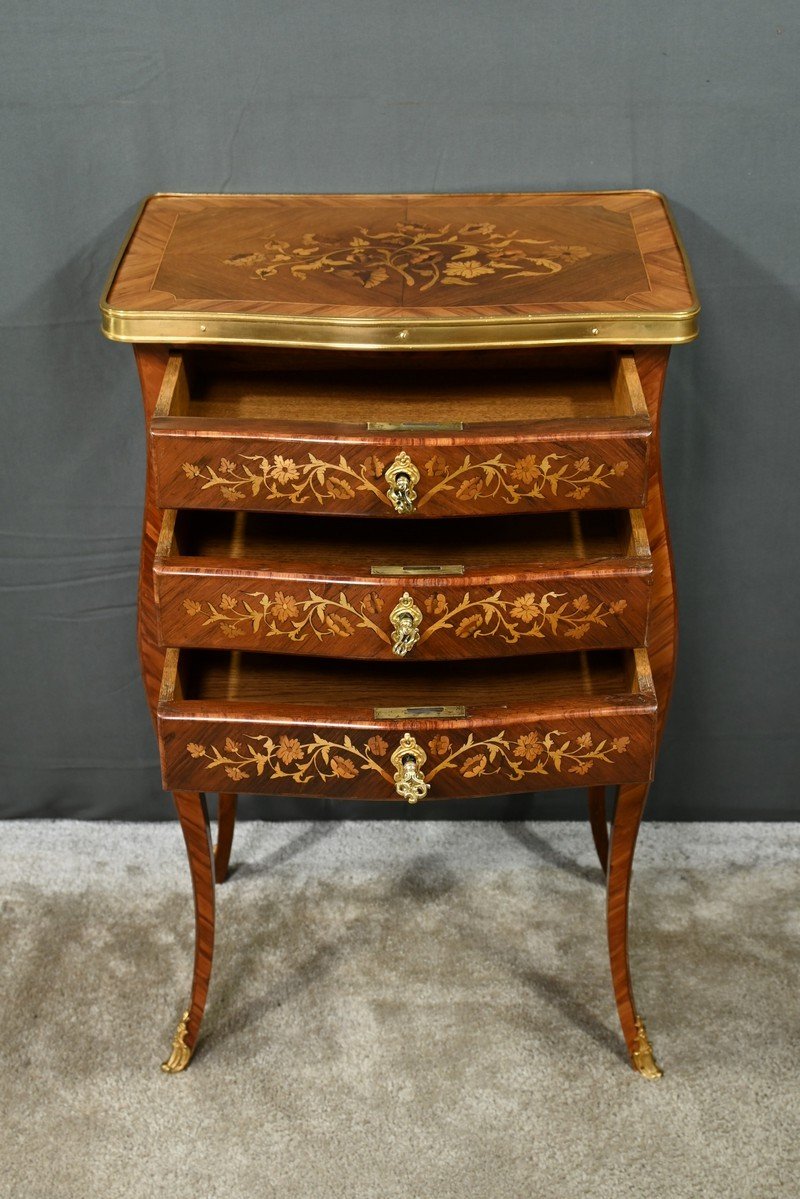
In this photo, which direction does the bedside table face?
toward the camera
